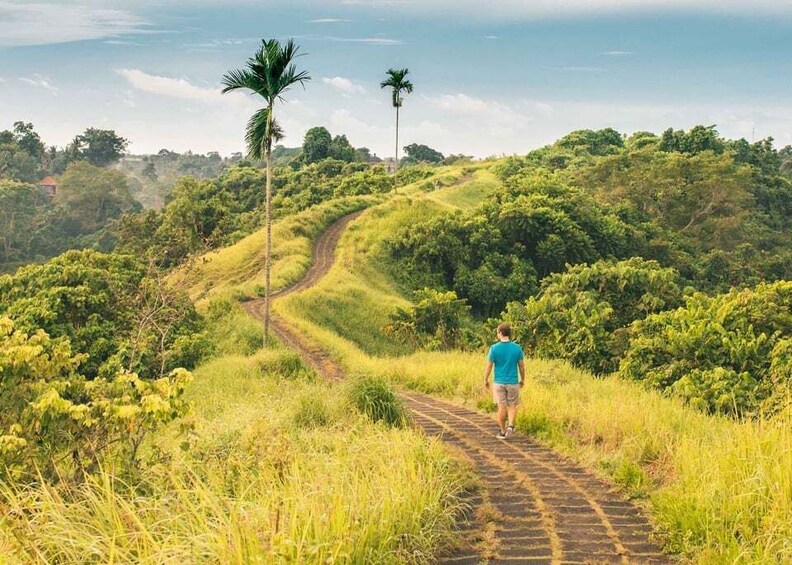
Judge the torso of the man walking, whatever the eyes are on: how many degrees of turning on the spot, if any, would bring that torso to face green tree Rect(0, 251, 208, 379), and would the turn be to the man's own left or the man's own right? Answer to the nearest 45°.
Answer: approximately 45° to the man's own left

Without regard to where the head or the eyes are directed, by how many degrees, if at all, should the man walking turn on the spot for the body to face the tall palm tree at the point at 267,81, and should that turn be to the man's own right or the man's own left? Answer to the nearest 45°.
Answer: approximately 45° to the man's own left

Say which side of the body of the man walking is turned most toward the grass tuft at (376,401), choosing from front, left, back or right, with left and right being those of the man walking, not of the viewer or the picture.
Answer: left

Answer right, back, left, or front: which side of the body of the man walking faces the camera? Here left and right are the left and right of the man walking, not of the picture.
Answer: back

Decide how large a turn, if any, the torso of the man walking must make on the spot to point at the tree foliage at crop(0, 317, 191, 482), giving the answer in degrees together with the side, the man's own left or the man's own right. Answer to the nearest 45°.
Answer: approximately 135° to the man's own left

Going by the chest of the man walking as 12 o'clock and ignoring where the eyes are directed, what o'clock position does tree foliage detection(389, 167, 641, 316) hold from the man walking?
The tree foliage is roughly at 12 o'clock from the man walking.

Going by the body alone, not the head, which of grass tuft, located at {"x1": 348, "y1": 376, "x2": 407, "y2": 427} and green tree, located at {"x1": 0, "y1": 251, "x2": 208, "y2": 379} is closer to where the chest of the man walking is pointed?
the green tree

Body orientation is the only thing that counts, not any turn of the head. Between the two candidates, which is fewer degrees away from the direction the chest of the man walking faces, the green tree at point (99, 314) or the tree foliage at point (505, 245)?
the tree foliage

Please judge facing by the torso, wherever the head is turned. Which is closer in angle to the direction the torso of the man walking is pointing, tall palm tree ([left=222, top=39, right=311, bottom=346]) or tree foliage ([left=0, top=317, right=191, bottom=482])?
the tall palm tree

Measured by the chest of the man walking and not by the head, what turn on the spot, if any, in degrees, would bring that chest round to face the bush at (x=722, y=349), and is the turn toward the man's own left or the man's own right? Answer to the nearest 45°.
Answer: approximately 45° to the man's own right
